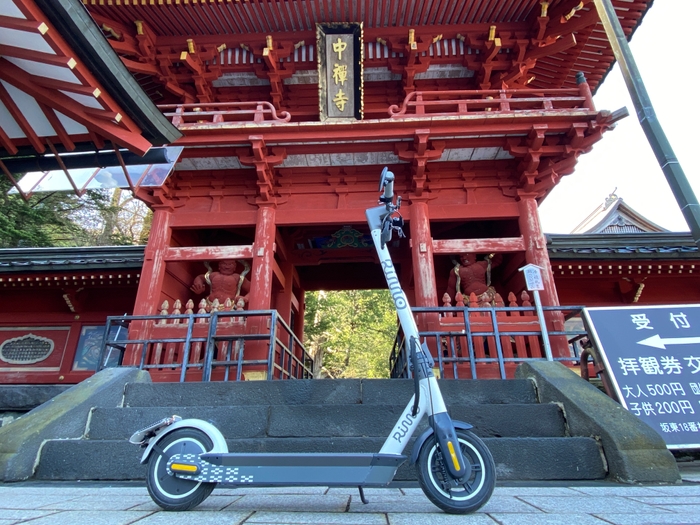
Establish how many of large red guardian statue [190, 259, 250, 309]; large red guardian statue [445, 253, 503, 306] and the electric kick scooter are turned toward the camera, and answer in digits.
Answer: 2

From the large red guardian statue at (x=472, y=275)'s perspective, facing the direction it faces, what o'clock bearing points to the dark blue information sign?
The dark blue information sign is roughly at 11 o'clock from the large red guardian statue.

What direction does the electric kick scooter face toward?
to the viewer's right

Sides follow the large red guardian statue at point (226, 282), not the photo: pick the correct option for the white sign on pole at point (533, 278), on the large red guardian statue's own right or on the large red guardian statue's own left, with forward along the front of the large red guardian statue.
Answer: on the large red guardian statue's own left

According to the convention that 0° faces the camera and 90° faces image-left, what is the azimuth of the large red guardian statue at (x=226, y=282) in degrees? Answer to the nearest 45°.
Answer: approximately 0°
